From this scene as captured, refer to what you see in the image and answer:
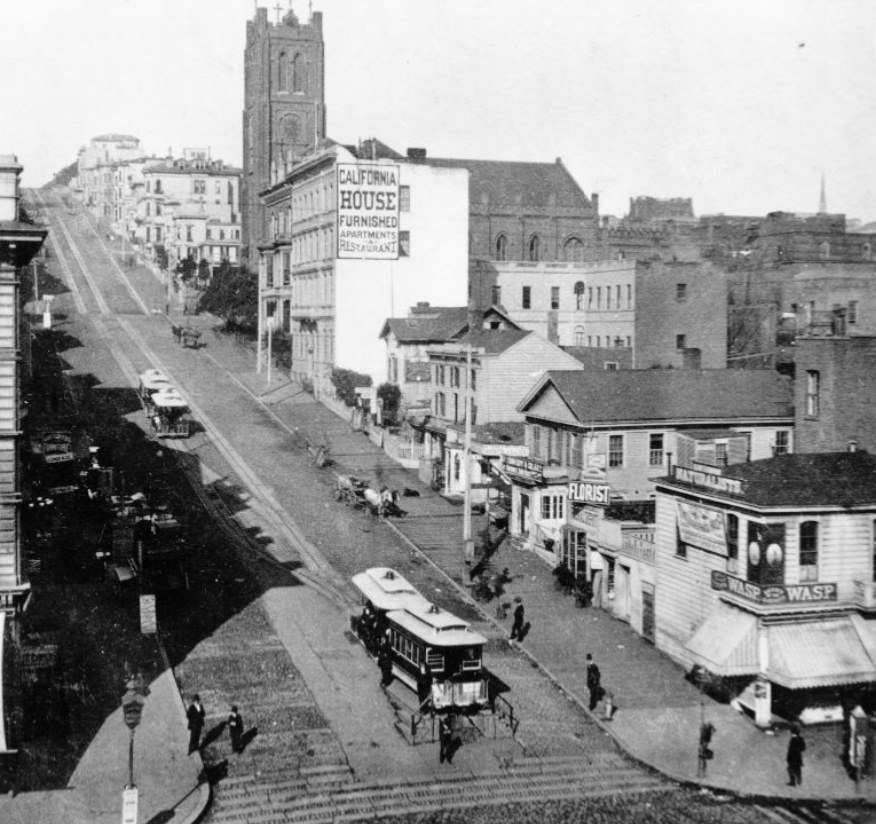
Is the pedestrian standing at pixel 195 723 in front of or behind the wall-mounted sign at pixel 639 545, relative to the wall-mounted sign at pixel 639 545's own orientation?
in front

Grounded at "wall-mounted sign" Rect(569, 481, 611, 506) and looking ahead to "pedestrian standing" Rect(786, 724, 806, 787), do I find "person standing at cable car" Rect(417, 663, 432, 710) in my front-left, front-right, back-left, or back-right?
front-right

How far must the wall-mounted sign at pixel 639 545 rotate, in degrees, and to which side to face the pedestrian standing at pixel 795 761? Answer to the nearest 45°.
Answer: approximately 45° to its left

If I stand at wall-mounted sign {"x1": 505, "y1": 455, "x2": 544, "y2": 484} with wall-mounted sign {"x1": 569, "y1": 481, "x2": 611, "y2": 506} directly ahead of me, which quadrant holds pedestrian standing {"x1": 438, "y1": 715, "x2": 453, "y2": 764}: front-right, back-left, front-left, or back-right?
front-right

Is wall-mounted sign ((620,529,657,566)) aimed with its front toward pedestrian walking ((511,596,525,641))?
yes

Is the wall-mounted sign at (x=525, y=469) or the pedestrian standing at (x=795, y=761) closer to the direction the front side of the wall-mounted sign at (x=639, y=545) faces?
the pedestrian standing

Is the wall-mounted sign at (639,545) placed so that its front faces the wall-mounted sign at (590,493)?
no

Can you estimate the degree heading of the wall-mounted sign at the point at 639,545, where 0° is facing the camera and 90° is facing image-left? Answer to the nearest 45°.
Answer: approximately 45°

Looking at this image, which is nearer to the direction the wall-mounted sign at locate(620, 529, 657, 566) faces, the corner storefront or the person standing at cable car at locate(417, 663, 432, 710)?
the person standing at cable car

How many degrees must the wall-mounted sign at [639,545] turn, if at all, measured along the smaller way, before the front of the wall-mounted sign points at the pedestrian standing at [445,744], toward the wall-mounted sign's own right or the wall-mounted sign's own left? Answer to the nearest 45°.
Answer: approximately 45° to the wall-mounted sign's own left

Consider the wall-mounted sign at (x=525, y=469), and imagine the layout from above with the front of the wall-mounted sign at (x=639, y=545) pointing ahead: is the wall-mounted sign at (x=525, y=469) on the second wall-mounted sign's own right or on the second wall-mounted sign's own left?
on the second wall-mounted sign's own right
